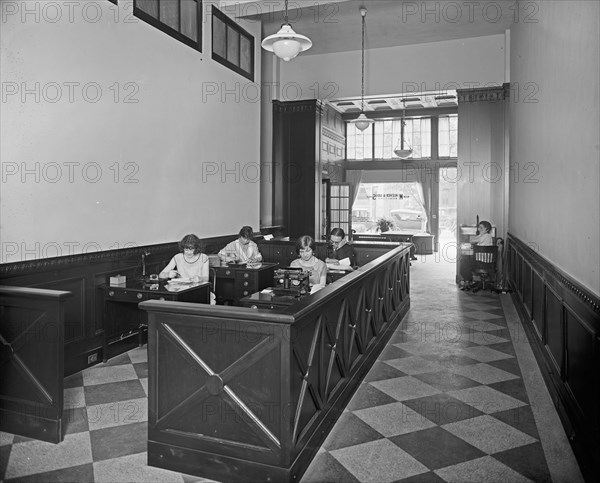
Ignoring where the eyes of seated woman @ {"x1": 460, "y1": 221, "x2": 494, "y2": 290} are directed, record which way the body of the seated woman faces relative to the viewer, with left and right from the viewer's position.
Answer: facing to the left of the viewer

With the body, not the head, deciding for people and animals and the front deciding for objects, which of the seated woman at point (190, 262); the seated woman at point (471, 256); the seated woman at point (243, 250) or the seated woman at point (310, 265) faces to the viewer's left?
the seated woman at point (471, 256)

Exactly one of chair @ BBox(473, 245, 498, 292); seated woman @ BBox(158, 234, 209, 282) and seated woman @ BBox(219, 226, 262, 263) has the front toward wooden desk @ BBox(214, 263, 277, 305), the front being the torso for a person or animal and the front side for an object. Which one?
seated woman @ BBox(219, 226, 262, 263)

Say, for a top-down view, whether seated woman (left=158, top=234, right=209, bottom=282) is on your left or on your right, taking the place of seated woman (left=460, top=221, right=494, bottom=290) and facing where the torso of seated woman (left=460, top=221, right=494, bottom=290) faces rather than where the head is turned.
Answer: on your left

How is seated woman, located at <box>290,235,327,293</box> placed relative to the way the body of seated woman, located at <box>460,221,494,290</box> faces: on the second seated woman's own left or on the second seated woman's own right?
on the second seated woman's own left

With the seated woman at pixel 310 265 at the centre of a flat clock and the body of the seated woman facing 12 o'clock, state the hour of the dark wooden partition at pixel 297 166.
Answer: The dark wooden partition is roughly at 6 o'clock from the seated woman.
